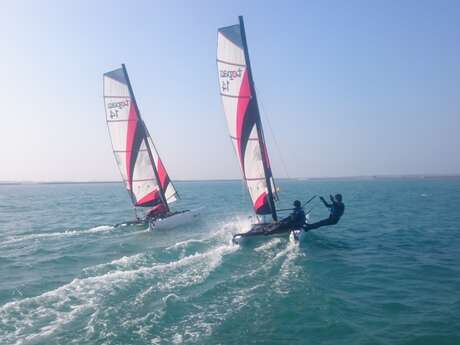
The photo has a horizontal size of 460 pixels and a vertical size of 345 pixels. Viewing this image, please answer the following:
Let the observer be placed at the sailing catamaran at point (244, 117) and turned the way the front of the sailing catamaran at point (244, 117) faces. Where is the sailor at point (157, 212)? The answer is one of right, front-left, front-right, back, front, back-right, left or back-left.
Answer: left

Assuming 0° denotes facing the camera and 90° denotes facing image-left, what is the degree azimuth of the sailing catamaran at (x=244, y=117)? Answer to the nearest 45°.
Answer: approximately 225°

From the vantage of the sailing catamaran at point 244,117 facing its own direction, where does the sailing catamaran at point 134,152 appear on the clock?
the sailing catamaran at point 134,152 is roughly at 9 o'clock from the sailing catamaran at point 244,117.
